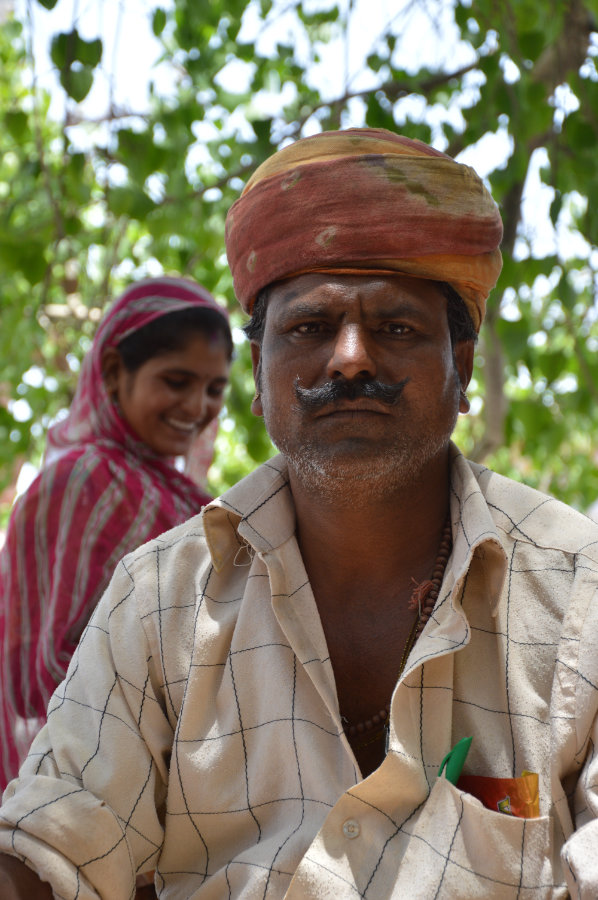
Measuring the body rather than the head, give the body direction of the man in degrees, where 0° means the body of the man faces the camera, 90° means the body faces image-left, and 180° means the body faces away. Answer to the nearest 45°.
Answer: approximately 0°

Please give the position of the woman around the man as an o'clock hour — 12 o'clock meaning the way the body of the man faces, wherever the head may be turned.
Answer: The woman is roughly at 5 o'clock from the man.

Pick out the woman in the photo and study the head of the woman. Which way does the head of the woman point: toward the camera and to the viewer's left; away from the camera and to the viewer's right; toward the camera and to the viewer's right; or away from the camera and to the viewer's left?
toward the camera and to the viewer's right
